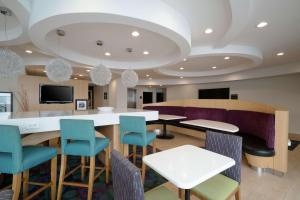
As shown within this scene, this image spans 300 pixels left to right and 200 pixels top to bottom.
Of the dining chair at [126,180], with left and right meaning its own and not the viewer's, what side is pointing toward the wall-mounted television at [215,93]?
front

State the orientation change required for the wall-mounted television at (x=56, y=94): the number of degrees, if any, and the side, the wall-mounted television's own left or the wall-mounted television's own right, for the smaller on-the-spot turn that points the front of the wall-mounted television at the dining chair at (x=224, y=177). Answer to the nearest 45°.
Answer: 0° — it already faces it

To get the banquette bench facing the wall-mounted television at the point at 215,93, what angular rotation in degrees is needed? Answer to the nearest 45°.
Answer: approximately 135° to its right

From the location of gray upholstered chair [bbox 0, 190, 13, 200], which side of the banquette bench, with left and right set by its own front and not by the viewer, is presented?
front

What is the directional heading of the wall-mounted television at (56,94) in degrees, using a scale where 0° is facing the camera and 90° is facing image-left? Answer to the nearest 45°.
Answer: approximately 0°

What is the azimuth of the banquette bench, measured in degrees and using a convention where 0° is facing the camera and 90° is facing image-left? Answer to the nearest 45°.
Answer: approximately 45°

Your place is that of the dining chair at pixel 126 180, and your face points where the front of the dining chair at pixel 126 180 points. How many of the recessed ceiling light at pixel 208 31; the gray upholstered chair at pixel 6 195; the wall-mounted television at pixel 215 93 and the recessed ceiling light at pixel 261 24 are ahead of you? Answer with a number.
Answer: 3

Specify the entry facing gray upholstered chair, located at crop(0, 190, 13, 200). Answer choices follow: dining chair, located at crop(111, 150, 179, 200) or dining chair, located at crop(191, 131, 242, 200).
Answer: dining chair, located at crop(191, 131, 242, 200)

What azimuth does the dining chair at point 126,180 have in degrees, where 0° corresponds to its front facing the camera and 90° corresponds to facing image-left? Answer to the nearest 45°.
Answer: approximately 225°

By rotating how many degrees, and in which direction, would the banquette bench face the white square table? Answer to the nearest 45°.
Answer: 0° — it already faces it

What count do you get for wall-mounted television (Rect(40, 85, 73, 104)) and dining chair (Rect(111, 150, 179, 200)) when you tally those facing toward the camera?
1

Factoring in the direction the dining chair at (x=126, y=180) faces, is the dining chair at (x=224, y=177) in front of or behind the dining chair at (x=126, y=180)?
in front
